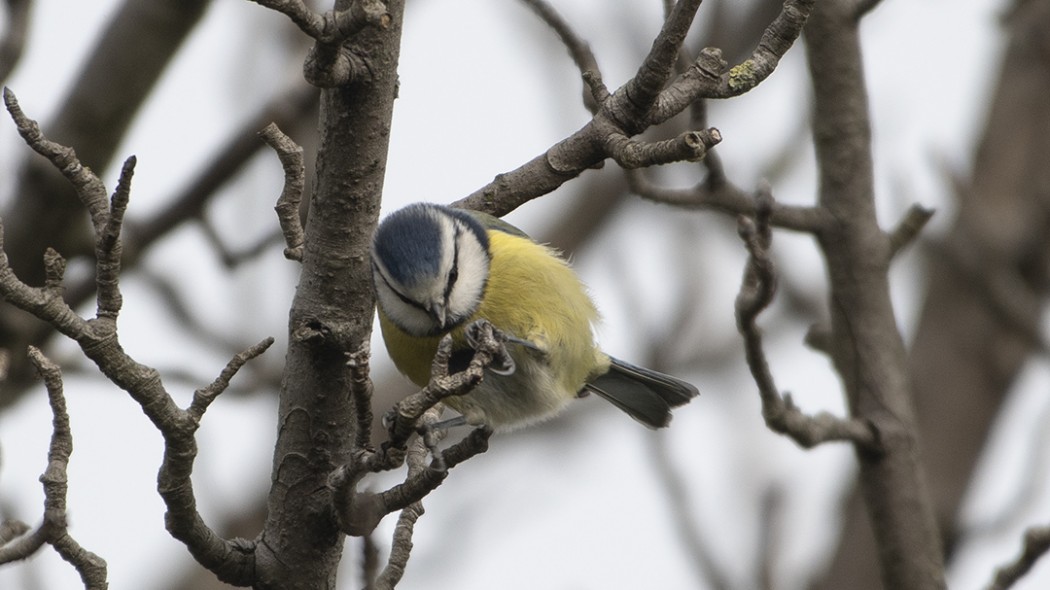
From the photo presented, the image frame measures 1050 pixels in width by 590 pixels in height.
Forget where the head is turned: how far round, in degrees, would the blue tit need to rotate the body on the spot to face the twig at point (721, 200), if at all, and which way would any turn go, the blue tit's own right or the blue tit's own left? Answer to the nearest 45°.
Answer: approximately 135° to the blue tit's own left

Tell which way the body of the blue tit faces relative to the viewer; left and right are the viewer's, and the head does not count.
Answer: facing the viewer and to the left of the viewer

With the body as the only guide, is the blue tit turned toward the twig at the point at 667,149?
no

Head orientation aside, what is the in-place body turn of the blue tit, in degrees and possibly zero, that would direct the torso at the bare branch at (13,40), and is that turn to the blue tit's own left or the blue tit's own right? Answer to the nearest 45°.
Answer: approximately 45° to the blue tit's own right

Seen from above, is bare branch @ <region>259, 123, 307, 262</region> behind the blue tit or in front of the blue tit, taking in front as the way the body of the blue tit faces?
in front

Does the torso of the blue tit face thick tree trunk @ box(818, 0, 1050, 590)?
no

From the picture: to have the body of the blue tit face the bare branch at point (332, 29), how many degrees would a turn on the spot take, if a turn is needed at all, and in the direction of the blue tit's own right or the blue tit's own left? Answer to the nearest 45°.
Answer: approximately 45° to the blue tit's own right
